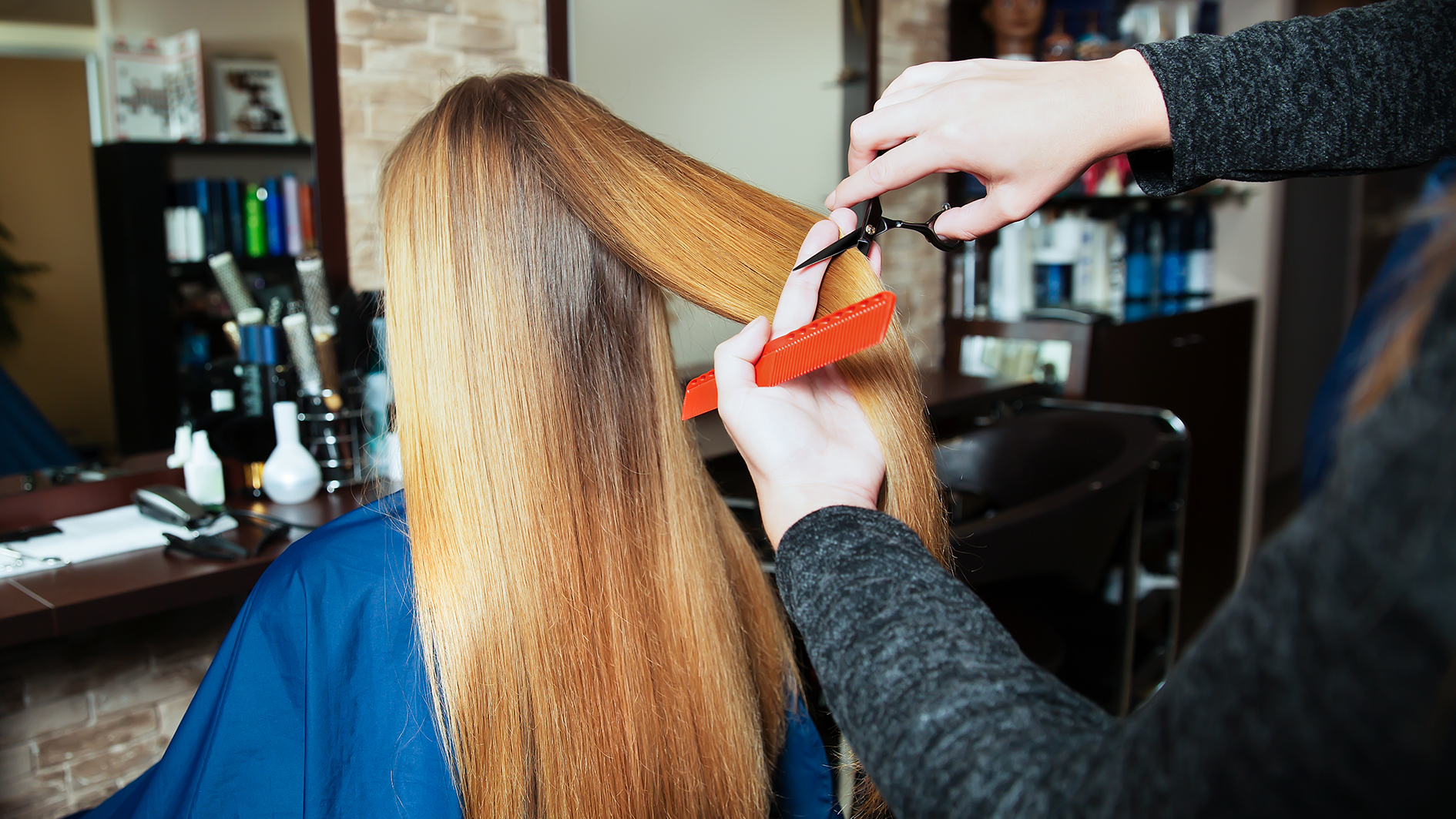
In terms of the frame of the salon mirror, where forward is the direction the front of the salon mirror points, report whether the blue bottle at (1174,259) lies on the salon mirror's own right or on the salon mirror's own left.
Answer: on the salon mirror's own left

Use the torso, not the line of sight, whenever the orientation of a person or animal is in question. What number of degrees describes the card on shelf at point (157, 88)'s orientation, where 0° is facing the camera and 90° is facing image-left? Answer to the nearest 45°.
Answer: approximately 0°

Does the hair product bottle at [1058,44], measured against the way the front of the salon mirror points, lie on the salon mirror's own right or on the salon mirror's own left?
on the salon mirror's own left

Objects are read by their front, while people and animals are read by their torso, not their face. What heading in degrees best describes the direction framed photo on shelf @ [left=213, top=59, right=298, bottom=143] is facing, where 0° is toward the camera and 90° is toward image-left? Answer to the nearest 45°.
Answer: approximately 0°

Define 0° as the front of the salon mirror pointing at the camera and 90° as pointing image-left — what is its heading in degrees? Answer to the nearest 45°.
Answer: approximately 315°

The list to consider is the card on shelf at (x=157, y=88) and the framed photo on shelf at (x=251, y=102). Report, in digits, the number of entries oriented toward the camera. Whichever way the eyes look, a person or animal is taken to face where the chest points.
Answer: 2

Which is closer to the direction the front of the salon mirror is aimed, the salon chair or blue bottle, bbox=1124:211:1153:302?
the salon chair

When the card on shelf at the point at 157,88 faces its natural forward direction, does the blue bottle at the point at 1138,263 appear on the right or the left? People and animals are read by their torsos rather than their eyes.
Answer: on its left

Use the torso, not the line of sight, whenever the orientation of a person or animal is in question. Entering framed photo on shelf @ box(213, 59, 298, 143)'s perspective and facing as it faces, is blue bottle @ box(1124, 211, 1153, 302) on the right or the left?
on its left
